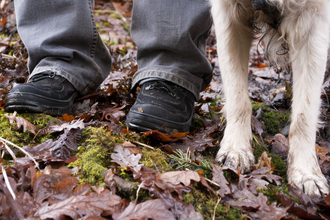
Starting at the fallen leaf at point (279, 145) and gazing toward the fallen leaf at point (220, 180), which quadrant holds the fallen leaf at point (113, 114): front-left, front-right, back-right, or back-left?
front-right

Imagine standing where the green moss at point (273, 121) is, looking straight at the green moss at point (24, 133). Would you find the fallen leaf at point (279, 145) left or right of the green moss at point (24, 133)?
left

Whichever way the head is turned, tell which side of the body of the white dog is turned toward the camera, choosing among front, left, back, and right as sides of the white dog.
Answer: front

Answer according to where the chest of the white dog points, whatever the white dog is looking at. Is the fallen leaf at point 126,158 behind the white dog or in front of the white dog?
in front

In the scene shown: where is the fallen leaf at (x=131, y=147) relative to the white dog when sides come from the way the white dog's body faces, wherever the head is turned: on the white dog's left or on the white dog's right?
on the white dog's right

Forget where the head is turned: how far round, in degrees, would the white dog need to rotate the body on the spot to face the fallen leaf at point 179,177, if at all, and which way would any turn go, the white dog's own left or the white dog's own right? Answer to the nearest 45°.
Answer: approximately 45° to the white dog's own right

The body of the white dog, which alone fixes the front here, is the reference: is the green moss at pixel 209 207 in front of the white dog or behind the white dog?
in front

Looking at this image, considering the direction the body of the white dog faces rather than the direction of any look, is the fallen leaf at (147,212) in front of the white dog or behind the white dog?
in front

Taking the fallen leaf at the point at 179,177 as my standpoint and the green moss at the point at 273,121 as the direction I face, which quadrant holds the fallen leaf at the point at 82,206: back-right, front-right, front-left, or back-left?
back-left

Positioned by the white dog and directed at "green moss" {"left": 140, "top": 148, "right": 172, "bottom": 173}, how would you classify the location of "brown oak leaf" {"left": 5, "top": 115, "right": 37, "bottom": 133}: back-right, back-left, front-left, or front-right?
front-right

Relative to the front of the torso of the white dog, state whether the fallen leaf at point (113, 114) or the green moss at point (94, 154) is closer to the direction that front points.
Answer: the green moss
